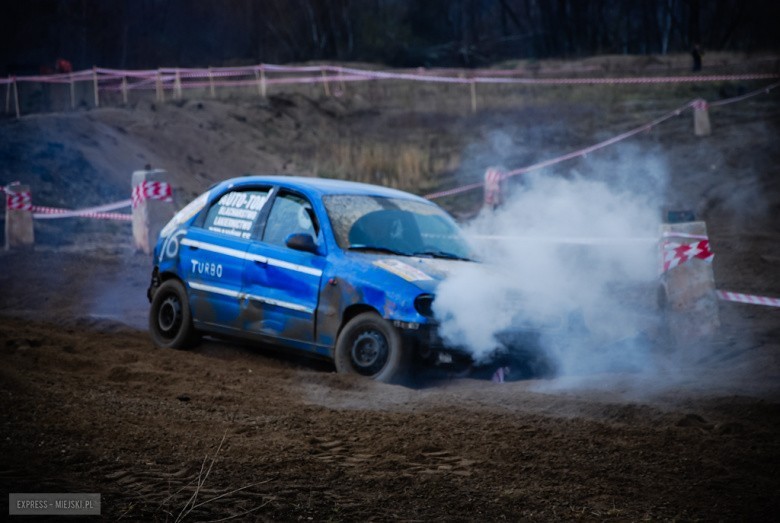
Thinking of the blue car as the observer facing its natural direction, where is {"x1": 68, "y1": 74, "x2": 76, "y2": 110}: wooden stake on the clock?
The wooden stake is roughly at 7 o'clock from the blue car.

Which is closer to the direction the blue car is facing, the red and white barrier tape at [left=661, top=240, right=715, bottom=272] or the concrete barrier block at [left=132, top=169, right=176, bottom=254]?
the red and white barrier tape

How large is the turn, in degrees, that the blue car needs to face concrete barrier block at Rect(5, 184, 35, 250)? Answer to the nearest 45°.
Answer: approximately 180°

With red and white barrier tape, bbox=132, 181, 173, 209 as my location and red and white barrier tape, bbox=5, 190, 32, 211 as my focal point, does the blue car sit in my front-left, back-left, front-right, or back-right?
back-left

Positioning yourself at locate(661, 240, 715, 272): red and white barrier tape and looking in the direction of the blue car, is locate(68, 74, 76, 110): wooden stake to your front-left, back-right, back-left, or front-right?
front-right

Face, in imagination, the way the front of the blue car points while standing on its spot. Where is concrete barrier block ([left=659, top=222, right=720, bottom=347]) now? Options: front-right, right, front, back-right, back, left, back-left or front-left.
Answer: front-left

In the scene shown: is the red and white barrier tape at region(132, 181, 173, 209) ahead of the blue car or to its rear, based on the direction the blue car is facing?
to the rear

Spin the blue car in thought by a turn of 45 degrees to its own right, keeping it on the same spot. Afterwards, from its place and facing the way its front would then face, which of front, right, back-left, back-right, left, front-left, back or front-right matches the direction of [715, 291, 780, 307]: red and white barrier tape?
left

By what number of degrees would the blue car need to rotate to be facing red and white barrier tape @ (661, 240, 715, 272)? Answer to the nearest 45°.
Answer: approximately 45° to its left

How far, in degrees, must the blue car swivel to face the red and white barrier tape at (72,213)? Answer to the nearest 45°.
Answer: approximately 180°
